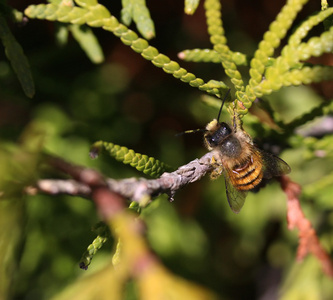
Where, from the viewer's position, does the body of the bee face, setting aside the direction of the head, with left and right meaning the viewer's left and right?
facing away from the viewer and to the left of the viewer
